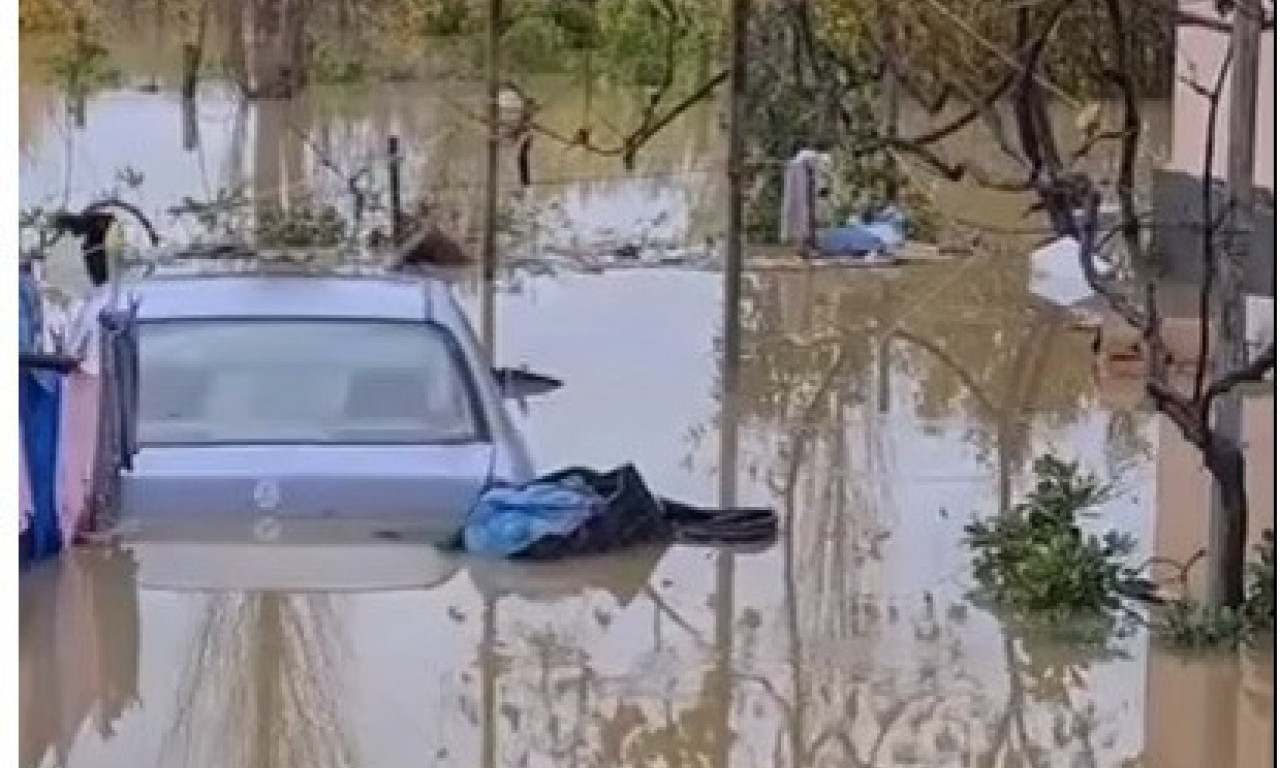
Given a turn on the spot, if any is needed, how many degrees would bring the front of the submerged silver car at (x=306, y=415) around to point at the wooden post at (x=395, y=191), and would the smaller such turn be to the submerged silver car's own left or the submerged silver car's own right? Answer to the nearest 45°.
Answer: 0° — it already faces it

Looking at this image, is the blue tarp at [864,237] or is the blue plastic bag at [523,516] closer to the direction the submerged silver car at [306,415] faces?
the blue tarp

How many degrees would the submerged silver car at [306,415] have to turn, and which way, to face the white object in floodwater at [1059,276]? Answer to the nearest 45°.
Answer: approximately 45° to its right

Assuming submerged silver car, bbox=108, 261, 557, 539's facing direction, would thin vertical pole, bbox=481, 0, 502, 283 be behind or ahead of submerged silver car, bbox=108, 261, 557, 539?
ahead

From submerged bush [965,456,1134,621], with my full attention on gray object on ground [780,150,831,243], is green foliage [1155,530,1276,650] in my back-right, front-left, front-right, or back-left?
back-right

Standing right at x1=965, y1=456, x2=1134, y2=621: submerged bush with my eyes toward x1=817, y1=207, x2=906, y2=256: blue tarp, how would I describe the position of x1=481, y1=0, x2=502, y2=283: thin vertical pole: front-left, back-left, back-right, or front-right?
front-left

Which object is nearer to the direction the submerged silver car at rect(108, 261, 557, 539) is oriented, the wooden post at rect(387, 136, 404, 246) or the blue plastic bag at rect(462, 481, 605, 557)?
the wooden post

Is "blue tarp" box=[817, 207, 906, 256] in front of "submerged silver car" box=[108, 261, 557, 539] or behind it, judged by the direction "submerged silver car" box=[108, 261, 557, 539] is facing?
in front

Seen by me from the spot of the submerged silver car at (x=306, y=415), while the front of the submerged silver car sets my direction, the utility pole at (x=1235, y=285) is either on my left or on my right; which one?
on my right

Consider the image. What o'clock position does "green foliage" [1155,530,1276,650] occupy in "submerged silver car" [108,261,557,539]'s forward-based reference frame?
The green foliage is roughly at 4 o'clock from the submerged silver car.

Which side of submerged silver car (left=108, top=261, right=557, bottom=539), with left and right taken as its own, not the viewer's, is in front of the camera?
back

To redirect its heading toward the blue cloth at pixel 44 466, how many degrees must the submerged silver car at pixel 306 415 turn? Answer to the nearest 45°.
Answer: approximately 135° to its left
